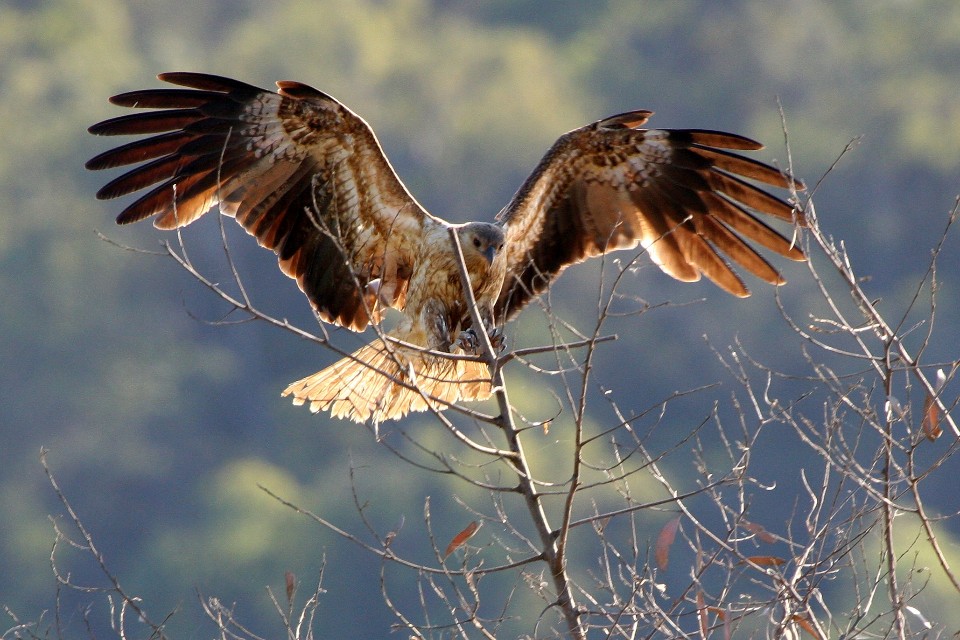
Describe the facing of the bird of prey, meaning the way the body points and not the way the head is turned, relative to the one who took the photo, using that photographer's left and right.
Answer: facing the viewer and to the right of the viewer
